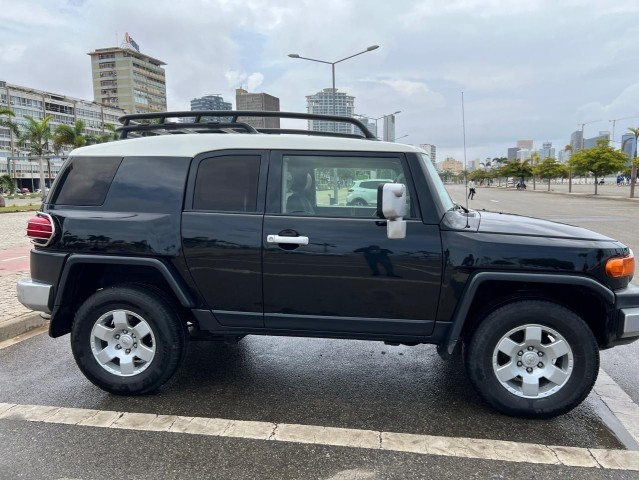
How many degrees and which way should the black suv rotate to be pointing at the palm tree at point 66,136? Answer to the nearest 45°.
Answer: approximately 135° to its left

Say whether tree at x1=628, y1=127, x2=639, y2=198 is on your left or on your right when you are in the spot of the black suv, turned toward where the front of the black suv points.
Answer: on your left

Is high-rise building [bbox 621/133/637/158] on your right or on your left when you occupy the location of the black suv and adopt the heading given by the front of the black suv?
on your left

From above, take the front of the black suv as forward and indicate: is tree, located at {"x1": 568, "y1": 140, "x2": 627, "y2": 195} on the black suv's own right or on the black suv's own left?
on the black suv's own left

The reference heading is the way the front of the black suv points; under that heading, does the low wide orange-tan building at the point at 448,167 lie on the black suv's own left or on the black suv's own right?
on the black suv's own left

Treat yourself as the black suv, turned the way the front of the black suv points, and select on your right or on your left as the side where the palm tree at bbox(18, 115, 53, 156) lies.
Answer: on your left

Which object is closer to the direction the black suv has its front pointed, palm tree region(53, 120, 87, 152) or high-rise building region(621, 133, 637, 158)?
the high-rise building

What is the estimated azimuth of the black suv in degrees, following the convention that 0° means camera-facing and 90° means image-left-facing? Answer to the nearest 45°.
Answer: approximately 270°

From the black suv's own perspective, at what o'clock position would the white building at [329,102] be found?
The white building is roughly at 9 o'clock from the black suv.
